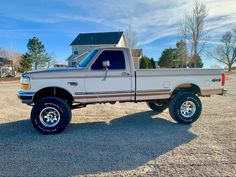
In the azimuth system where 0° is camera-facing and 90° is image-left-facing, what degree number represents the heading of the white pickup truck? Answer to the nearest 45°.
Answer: approximately 90°

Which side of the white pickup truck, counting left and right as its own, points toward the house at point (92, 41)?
right
